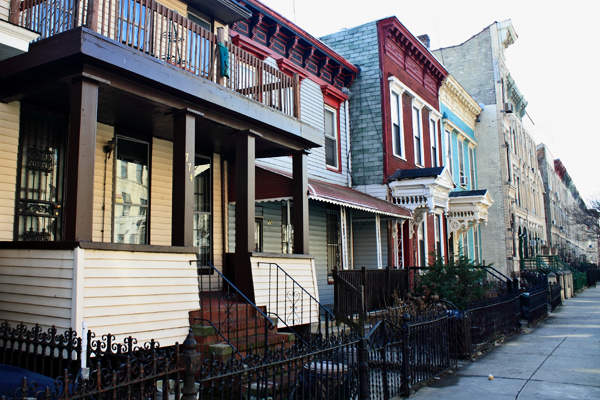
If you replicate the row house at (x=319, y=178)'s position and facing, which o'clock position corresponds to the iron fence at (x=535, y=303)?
The iron fence is roughly at 10 o'clock from the row house.

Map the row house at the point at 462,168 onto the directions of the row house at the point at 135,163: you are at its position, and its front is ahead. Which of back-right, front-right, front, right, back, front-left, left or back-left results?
left

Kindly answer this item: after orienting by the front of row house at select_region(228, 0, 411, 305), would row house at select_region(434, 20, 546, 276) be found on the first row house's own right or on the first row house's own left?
on the first row house's own left

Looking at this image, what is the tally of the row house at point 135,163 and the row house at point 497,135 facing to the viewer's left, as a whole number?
0

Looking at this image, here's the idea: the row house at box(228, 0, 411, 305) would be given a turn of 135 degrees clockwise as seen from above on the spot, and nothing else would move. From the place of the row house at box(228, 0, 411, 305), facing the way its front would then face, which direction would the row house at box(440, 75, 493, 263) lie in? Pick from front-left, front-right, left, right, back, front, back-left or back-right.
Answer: back-right

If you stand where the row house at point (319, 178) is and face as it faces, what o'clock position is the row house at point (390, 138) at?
the row house at point (390, 138) is roughly at 9 o'clock from the row house at point (319, 178).

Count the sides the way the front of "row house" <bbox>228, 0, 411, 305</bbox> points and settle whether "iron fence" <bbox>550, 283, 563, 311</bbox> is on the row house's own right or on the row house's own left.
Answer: on the row house's own left

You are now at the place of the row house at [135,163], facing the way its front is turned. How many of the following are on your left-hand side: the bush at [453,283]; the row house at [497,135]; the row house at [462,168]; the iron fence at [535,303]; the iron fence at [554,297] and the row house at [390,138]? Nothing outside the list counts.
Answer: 6

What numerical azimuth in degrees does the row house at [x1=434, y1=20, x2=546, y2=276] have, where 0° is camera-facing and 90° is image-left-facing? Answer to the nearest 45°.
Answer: approximately 270°

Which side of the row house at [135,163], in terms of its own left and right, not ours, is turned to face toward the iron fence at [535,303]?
left

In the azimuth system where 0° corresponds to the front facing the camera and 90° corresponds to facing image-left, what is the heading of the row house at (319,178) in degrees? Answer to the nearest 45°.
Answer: approximately 315°

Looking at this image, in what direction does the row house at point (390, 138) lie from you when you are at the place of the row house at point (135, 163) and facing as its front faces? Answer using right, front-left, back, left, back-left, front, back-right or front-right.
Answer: left
